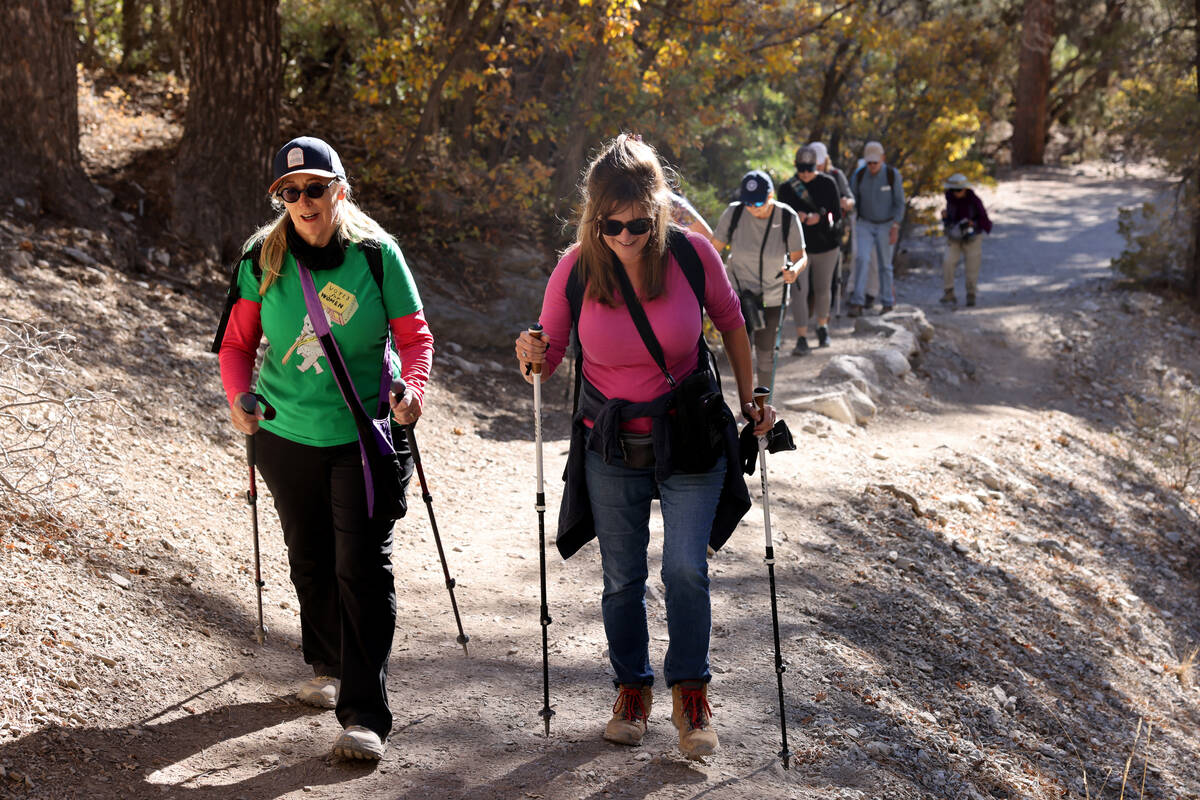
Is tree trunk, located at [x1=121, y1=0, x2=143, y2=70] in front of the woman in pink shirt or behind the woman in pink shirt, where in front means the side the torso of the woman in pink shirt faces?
behind

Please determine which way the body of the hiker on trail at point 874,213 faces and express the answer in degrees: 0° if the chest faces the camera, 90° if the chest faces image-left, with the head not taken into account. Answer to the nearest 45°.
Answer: approximately 0°

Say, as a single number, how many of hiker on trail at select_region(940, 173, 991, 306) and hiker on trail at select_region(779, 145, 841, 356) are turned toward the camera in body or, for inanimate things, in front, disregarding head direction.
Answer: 2

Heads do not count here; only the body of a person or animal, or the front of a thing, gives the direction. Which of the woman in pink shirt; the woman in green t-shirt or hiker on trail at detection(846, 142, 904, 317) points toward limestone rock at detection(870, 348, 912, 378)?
the hiker on trail

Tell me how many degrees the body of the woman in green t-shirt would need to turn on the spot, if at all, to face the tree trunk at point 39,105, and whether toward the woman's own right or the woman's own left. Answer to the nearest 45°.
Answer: approximately 180°

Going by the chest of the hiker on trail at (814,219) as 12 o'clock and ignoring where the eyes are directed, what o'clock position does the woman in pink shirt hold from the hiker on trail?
The woman in pink shirt is roughly at 12 o'clock from the hiker on trail.

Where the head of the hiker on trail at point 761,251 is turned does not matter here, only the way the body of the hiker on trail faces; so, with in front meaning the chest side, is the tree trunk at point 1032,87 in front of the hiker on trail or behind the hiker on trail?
behind

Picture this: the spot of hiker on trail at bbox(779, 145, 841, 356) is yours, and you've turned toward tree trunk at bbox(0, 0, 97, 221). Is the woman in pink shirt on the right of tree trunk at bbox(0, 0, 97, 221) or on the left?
left

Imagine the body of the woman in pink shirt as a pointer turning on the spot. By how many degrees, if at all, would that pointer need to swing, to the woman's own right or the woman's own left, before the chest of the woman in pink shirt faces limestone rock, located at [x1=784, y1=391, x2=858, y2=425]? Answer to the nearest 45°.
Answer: approximately 180°

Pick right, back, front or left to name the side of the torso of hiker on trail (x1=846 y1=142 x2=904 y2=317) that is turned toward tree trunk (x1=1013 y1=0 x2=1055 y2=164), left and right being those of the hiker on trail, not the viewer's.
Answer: back

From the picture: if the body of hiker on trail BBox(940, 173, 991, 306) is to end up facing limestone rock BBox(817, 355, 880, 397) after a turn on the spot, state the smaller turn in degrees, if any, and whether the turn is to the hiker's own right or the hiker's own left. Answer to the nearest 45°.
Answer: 0° — they already face it
